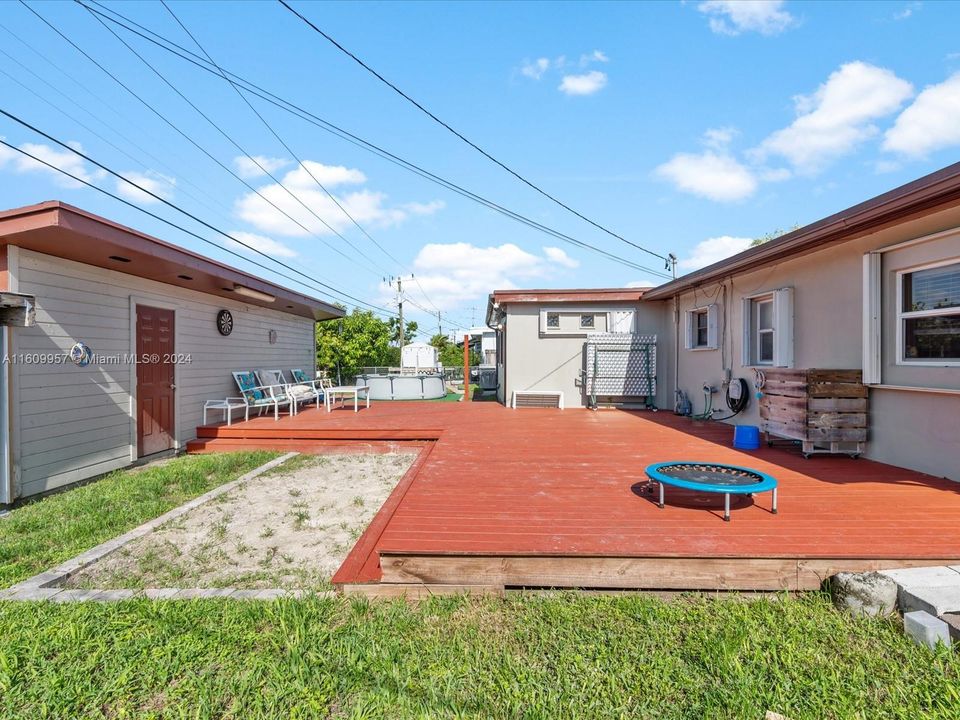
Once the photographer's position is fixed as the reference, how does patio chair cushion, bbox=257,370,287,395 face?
facing the viewer and to the right of the viewer

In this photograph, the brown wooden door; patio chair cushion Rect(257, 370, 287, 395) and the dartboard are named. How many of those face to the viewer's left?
0

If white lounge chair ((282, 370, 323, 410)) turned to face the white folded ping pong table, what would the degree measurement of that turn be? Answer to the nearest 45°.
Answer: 0° — it already faces it

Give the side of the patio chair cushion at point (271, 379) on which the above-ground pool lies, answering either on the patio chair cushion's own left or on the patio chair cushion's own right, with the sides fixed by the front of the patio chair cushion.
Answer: on the patio chair cushion's own left

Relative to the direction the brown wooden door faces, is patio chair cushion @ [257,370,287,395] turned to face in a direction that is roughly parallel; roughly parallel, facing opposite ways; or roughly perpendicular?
roughly parallel

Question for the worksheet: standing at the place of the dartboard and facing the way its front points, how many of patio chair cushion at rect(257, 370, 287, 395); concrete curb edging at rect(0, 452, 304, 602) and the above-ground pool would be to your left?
2

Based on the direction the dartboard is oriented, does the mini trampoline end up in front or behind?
in front

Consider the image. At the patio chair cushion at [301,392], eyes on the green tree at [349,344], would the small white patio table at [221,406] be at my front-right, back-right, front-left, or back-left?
back-left

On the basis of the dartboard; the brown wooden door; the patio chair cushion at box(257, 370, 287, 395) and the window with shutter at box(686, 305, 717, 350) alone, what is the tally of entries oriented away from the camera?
0

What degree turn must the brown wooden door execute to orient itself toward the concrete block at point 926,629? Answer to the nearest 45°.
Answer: approximately 45° to its right

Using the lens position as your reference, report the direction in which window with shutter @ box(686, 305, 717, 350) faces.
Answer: facing the viewer and to the left of the viewer

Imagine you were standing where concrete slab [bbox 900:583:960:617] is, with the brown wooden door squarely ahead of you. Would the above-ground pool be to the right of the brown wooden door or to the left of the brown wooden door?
right

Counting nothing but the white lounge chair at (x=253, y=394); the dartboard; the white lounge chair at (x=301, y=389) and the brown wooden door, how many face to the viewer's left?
0

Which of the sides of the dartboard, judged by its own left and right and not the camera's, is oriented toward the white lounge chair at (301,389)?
left

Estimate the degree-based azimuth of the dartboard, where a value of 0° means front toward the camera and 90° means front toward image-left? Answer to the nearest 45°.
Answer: approximately 315°
